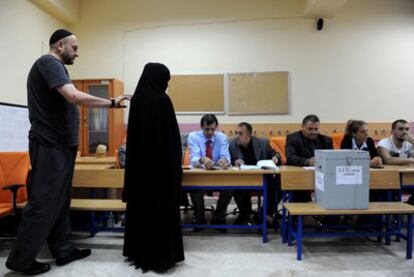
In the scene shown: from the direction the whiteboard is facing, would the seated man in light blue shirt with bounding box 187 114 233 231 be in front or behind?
in front

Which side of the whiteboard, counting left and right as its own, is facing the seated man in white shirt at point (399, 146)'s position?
front

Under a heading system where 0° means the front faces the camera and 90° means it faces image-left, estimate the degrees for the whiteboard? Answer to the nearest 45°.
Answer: approximately 315°

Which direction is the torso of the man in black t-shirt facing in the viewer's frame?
to the viewer's right

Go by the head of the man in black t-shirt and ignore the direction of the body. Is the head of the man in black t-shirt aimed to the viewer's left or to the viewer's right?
to the viewer's right

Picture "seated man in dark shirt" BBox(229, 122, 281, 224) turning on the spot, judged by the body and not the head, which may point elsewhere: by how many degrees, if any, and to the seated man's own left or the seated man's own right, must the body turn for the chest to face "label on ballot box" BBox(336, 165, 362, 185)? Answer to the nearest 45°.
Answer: approximately 90° to the seated man's own left

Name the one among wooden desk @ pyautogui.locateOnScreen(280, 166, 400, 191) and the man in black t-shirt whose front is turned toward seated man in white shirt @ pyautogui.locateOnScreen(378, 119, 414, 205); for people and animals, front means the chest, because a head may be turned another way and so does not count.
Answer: the man in black t-shirt
